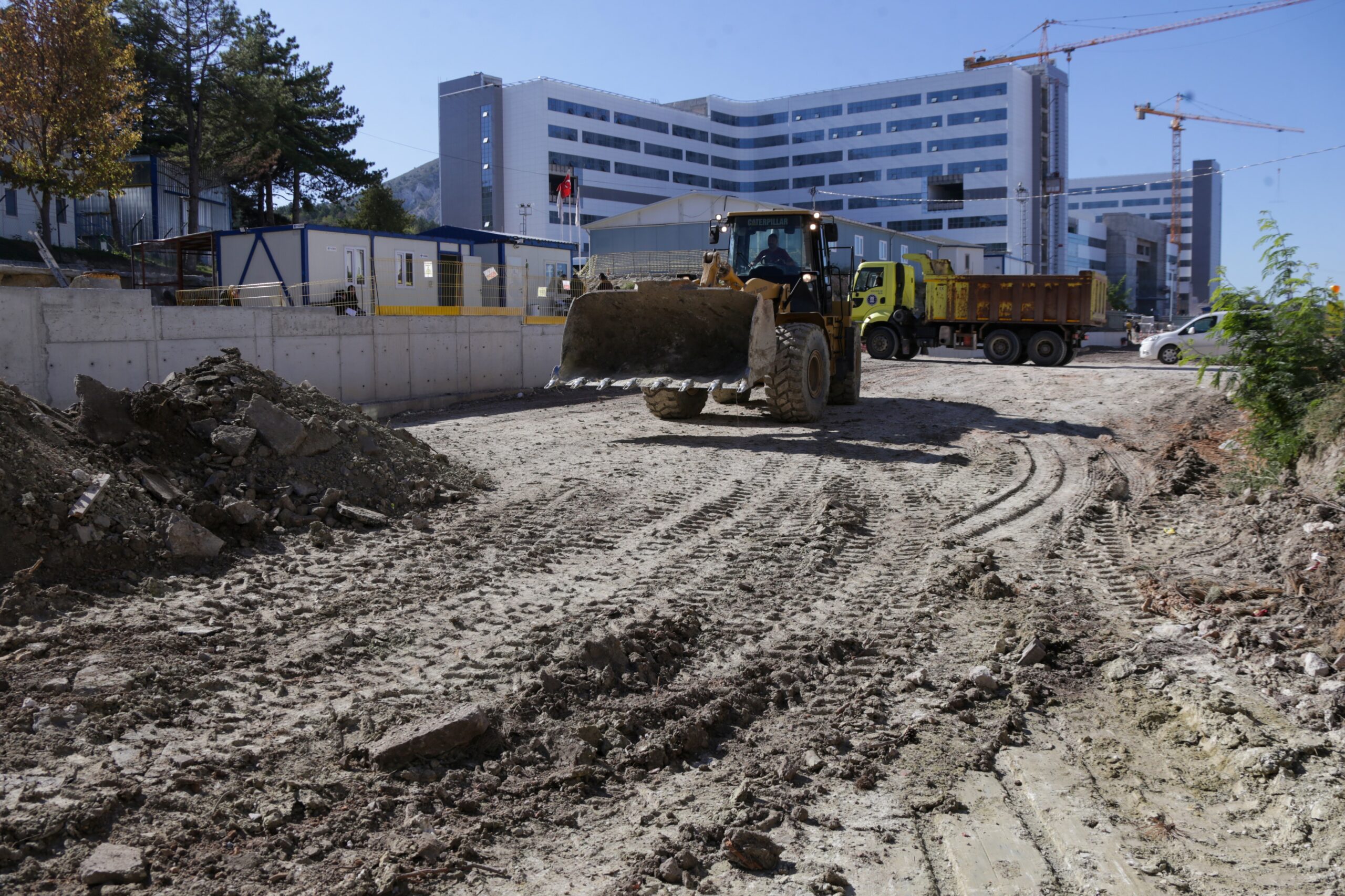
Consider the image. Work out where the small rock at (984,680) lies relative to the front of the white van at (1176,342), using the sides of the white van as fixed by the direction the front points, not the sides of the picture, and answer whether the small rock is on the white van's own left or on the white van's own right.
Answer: on the white van's own left

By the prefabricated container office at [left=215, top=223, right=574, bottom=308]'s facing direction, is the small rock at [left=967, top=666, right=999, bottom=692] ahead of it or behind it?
ahead

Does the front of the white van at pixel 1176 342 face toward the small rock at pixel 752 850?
no

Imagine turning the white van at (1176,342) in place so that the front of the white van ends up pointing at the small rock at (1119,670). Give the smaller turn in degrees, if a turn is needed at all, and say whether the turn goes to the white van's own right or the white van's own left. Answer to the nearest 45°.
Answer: approximately 90° to the white van's own left

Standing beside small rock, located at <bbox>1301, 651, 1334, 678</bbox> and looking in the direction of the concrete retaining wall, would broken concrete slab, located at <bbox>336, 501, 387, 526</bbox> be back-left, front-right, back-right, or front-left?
front-left

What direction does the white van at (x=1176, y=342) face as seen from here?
to the viewer's left

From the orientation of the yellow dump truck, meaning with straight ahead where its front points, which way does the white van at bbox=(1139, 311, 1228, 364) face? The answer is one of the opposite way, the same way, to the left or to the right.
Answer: the same way

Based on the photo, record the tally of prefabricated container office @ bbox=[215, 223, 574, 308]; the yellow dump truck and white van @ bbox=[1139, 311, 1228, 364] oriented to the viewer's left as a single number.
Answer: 2

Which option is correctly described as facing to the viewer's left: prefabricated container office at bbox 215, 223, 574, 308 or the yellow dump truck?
the yellow dump truck

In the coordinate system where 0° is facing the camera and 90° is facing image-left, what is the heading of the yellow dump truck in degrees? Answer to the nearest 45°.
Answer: approximately 90°

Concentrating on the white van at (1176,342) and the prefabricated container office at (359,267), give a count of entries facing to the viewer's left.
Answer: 1

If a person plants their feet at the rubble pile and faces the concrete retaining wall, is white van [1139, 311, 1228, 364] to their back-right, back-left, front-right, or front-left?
front-right

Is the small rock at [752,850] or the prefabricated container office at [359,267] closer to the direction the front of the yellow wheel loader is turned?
the small rock

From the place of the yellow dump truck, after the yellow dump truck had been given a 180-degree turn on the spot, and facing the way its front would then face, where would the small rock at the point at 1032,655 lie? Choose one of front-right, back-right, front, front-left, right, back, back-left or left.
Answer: right

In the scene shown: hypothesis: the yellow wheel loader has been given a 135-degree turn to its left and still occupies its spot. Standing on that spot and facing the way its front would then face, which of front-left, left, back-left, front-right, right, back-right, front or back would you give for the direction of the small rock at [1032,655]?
right

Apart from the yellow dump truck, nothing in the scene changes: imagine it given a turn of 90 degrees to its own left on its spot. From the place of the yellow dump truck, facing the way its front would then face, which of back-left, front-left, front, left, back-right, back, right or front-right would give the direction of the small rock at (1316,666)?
front

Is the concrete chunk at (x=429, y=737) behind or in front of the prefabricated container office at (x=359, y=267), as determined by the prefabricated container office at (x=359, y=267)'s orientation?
in front
